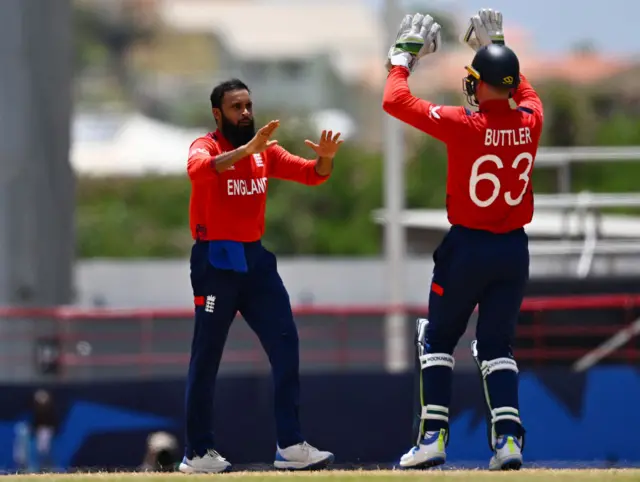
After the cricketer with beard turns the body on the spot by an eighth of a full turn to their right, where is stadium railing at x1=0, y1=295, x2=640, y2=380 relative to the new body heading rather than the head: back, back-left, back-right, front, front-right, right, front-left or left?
back

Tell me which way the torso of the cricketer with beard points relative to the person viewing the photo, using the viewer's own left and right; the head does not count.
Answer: facing the viewer and to the right of the viewer
